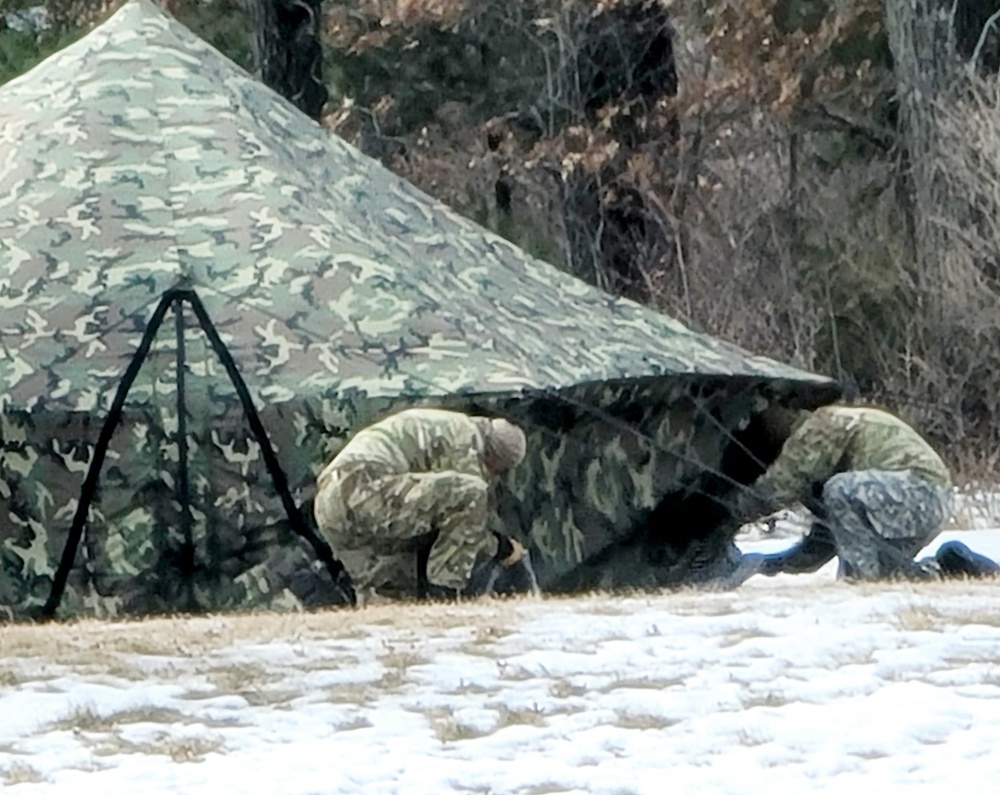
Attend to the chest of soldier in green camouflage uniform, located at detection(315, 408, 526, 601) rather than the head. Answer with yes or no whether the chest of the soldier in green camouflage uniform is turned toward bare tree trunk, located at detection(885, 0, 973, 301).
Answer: no

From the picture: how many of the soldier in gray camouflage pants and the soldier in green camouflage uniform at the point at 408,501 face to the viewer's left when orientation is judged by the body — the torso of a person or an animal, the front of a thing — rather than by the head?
1

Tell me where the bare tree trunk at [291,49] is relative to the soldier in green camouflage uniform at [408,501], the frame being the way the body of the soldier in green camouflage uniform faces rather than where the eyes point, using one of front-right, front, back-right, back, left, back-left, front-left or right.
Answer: left

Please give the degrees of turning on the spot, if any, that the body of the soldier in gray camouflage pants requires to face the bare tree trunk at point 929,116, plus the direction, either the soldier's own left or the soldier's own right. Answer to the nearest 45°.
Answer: approximately 90° to the soldier's own right

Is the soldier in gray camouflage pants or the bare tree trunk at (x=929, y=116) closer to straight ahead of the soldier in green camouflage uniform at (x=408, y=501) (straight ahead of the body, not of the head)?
the soldier in gray camouflage pants

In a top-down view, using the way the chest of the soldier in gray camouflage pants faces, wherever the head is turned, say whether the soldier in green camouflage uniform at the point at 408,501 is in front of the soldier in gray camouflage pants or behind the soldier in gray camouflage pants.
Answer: in front

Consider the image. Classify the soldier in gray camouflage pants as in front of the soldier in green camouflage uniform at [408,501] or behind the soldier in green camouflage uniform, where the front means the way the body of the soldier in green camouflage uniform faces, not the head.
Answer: in front

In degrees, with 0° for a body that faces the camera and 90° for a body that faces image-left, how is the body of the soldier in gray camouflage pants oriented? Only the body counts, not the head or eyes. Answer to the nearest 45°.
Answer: approximately 90°

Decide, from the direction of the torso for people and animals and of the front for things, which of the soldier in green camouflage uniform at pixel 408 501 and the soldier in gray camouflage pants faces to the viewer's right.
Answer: the soldier in green camouflage uniform

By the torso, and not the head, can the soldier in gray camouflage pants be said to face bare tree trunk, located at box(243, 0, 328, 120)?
no

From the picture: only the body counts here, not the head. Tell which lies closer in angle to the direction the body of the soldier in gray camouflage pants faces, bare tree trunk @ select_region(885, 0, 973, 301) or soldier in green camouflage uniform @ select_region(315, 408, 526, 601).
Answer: the soldier in green camouflage uniform

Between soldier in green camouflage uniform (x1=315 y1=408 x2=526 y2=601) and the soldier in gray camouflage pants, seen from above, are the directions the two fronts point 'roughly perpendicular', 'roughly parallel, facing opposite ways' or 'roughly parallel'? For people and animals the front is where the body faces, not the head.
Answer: roughly parallel, facing opposite ways

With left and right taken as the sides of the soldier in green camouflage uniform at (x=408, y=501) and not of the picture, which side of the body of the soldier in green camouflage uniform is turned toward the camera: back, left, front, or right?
right

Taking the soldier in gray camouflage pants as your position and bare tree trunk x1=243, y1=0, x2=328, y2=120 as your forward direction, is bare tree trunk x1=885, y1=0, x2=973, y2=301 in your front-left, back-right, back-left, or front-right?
front-right
